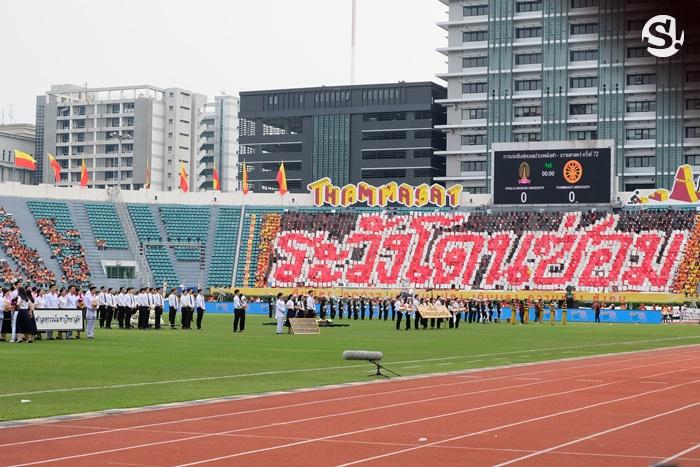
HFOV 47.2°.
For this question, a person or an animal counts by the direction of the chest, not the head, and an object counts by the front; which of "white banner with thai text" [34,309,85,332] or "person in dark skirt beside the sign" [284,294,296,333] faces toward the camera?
the white banner with thai text

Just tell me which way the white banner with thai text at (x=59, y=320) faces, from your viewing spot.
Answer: facing the viewer

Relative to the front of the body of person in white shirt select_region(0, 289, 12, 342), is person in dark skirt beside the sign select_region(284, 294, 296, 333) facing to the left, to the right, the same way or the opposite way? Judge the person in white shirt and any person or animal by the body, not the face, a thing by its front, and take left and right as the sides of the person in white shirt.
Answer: the same way

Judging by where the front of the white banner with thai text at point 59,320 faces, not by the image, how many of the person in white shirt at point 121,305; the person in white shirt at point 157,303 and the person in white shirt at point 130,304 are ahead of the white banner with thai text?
0

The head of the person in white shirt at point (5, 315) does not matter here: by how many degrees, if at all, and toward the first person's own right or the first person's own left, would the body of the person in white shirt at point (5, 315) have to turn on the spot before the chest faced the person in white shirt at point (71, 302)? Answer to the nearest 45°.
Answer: approximately 45° to the first person's own left

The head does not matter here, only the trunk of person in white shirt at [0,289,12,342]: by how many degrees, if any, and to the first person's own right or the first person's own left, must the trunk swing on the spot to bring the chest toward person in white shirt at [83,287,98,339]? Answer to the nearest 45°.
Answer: approximately 45° to the first person's own left

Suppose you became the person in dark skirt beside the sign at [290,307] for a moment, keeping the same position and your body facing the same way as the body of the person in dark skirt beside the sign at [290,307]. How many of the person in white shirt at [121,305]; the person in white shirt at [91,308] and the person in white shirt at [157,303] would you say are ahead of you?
0

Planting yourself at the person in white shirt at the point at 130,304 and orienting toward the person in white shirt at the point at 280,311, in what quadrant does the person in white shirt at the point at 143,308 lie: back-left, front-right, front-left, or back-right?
front-left

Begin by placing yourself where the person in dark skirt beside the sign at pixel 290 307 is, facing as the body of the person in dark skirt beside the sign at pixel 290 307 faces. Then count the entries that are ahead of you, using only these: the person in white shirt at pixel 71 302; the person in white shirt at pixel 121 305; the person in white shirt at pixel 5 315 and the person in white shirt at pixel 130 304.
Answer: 0
